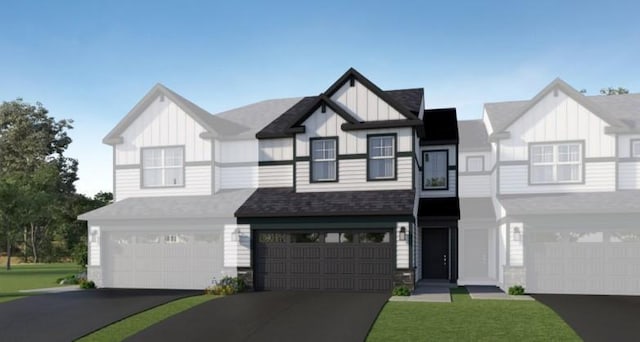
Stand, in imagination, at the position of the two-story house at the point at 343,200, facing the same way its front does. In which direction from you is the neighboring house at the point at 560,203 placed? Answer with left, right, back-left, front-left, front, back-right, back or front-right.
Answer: left

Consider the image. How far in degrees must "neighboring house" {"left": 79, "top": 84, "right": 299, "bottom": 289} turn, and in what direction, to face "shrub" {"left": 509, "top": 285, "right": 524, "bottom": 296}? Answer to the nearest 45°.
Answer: approximately 45° to its left

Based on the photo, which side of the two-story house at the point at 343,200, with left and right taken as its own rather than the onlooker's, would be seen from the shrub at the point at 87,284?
right

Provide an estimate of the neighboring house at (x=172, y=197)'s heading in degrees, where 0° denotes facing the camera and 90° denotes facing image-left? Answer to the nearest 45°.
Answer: approximately 0°

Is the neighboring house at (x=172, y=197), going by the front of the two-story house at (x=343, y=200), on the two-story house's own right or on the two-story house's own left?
on the two-story house's own right
